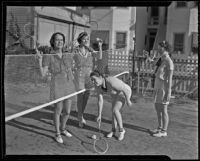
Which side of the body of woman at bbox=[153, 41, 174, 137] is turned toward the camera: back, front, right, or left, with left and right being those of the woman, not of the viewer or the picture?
left

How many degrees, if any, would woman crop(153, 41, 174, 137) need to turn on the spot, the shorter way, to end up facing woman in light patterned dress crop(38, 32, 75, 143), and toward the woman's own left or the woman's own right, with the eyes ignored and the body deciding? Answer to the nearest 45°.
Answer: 0° — they already face them

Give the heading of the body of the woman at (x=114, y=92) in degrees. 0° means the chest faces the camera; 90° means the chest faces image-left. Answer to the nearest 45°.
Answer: approximately 45°
